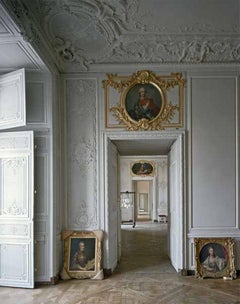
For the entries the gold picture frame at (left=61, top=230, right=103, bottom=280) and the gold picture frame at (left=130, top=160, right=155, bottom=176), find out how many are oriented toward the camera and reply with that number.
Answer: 2

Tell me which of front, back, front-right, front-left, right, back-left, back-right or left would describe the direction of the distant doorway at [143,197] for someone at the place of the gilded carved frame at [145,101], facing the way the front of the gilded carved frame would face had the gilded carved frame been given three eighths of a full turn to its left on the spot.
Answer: front-left

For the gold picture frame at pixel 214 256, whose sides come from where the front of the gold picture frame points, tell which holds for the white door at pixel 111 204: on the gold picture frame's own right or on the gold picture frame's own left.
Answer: on the gold picture frame's own right

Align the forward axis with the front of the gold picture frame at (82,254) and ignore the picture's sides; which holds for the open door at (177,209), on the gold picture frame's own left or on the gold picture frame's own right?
on the gold picture frame's own left

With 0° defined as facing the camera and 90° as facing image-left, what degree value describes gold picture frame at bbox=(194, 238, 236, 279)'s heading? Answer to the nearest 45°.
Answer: approximately 0°

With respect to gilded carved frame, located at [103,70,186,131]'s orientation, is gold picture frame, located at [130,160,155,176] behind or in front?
behind

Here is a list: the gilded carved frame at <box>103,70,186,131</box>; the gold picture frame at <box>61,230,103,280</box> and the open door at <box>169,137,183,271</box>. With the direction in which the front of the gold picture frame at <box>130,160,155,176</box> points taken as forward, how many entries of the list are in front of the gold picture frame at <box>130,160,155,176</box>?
3

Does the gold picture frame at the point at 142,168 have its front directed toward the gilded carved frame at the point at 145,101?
yes
